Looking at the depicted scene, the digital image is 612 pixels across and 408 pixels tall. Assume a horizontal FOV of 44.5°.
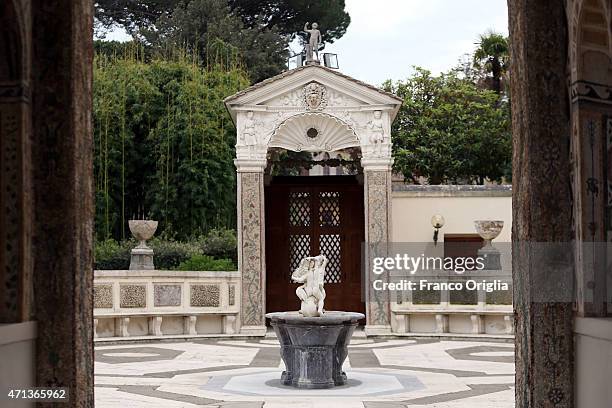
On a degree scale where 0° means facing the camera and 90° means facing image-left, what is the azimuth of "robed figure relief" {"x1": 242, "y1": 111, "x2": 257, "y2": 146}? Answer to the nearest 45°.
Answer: approximately 0°

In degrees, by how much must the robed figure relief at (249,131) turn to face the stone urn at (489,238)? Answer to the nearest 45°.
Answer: approximately 90° to its left

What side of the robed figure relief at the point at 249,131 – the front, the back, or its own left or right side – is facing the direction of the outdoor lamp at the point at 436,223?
left

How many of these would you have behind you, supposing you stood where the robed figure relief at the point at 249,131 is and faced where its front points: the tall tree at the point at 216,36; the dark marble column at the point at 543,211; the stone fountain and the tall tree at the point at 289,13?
2

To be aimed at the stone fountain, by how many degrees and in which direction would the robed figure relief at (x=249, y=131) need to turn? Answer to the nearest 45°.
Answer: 0° — it already faces it

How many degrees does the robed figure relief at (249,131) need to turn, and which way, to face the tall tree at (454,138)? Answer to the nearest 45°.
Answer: approximately 135° to its left

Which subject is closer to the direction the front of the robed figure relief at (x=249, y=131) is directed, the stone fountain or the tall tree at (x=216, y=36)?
the stone fountain

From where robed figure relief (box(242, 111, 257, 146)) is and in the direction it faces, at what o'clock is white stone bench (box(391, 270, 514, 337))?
The white stone bench is roughly at 9 o'clock from the robed figure relief.

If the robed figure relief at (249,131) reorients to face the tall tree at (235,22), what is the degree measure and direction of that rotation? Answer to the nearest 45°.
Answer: approximately 180°
